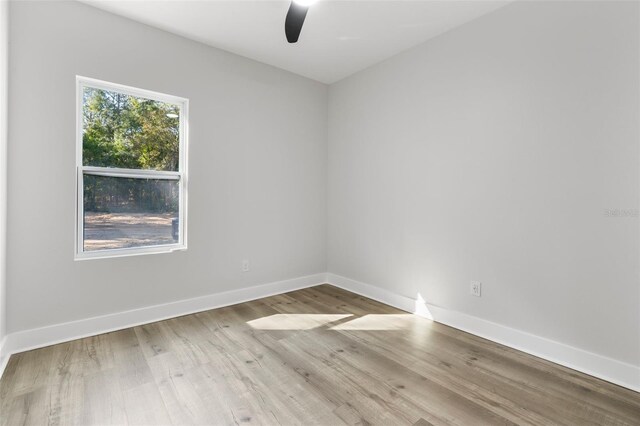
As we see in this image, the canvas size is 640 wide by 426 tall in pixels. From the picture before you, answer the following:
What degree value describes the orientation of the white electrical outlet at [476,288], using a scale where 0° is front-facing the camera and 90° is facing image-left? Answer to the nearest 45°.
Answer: approximately 45°

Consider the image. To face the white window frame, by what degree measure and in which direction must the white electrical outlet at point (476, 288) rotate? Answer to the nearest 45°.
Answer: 0° — it already faces it

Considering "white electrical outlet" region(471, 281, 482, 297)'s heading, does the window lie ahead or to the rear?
ahead
